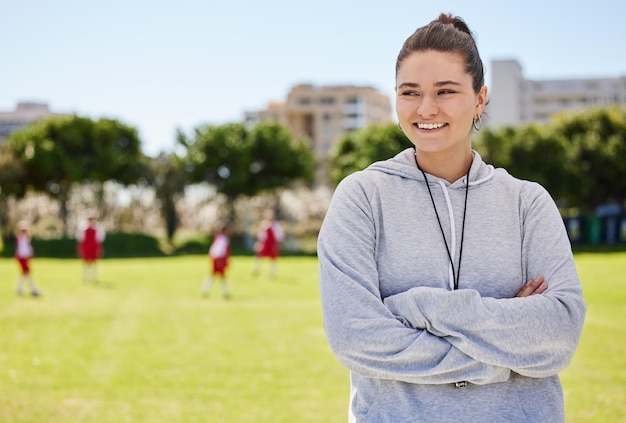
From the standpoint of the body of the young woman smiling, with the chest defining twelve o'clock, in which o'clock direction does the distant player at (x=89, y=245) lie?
The distant player is roughly at 5 o'clock from the young woman smiling.

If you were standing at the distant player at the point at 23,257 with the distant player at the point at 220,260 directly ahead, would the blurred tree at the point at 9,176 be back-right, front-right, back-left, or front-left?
back-left

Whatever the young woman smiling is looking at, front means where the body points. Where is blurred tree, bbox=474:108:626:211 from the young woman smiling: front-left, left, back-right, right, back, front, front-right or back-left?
back

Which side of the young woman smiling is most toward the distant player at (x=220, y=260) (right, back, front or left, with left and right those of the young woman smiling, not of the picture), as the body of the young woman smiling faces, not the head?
back

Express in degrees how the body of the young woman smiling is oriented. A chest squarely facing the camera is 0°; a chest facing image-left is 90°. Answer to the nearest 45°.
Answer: approximately 0°
